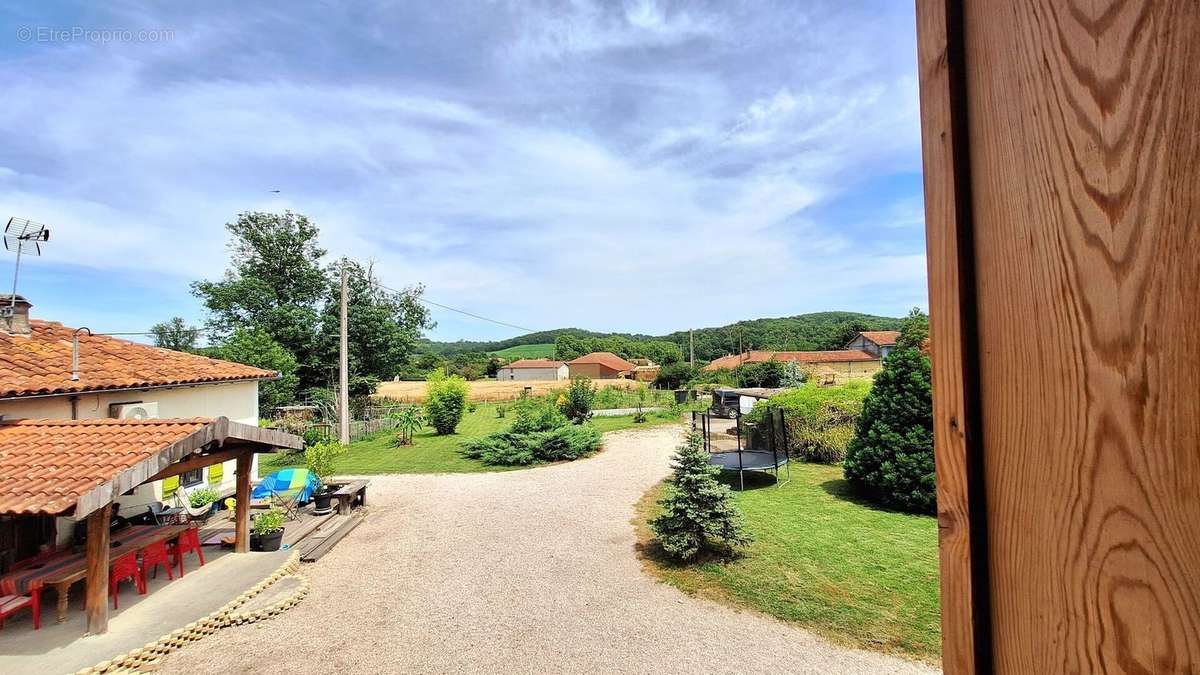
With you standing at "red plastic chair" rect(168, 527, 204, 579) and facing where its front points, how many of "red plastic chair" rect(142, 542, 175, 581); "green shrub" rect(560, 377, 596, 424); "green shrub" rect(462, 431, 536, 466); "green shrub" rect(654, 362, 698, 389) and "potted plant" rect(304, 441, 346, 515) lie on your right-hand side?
4

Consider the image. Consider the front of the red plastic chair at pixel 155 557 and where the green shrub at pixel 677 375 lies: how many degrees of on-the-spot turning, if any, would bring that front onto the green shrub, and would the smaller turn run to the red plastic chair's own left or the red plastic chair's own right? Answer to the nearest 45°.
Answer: approximately 90° to the red plastic chair's own right

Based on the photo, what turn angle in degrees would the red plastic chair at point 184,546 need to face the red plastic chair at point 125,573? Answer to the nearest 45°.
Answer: approximately 90° to its left

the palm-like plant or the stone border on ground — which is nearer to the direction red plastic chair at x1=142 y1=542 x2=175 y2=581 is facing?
the palm-like plant

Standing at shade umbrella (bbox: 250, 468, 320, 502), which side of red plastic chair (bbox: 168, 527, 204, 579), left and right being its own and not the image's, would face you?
right

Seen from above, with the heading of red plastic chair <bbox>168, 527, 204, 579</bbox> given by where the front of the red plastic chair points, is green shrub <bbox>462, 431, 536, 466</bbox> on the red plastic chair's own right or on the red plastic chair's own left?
on the red plastic chair's own right

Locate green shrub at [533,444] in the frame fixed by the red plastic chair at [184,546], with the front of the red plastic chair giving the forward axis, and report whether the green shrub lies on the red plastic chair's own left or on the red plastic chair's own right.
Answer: on the red plastic chair's own right

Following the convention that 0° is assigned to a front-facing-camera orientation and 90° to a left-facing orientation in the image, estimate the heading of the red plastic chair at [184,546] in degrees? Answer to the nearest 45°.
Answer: approximately 135°

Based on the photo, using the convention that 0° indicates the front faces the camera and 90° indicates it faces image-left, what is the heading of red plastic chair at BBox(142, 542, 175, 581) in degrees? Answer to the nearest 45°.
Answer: approximately 135°
